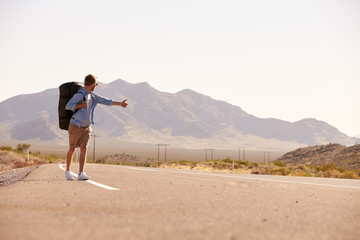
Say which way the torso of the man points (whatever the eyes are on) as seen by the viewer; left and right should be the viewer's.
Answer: facing the viewer and to the right of the viewer
